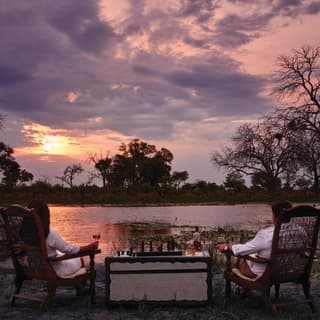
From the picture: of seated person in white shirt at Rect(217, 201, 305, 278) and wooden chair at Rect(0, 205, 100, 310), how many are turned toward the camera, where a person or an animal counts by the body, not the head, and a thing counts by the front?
0

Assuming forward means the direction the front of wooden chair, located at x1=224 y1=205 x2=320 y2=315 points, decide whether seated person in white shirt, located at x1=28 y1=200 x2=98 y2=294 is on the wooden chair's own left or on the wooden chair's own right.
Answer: on the wooden chair's own left

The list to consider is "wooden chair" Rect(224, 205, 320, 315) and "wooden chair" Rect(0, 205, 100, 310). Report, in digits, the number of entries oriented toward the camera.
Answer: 0

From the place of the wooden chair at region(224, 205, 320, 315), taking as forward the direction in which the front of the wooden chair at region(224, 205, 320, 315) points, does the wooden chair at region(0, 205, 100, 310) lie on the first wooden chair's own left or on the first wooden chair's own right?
on the first wooden chair's own left

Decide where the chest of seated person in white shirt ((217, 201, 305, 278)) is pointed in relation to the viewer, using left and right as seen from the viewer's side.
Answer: facing away from the viewer and to the left of the viewer

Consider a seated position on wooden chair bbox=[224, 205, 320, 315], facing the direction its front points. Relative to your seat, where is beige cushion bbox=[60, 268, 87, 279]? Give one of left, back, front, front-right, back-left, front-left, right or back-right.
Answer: front-left

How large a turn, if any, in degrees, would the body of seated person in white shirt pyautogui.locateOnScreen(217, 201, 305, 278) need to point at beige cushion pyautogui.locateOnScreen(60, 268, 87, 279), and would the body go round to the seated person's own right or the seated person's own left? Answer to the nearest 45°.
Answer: approximately 45° to the seated person's own left

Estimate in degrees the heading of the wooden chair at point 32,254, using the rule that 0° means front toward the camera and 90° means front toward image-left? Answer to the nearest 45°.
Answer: approximately 225°

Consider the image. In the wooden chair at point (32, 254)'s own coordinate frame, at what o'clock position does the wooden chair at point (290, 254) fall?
the wooden chair at point (290, 254) is roughly at 2 o'clock from the wooden chair at point (32, 254).

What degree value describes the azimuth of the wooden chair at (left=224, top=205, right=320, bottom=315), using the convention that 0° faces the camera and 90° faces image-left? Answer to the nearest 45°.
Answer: approximately 135°

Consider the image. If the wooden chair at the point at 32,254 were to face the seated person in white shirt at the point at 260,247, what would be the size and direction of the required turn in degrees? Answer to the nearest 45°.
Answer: approximately 45° to its right

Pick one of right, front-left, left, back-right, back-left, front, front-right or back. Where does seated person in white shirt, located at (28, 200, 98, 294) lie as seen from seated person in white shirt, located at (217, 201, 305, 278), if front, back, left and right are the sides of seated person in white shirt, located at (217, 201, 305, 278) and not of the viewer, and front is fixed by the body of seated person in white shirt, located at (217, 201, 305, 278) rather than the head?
front-left
